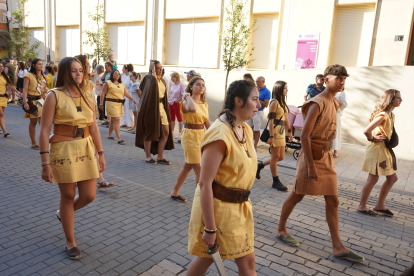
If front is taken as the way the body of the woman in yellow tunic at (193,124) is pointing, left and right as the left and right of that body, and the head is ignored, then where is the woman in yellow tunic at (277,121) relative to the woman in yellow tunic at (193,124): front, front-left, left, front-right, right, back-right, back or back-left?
left

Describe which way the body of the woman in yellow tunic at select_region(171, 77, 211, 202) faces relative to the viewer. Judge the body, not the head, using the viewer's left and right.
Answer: facing the viewer and to the right of the viewer

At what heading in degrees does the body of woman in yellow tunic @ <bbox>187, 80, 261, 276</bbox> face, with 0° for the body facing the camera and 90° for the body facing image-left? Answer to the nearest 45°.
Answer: approximately 315°

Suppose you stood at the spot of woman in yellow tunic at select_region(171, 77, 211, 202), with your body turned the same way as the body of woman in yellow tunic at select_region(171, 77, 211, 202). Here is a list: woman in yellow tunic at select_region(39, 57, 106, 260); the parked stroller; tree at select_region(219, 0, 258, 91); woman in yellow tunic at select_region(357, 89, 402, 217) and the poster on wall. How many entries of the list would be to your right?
1

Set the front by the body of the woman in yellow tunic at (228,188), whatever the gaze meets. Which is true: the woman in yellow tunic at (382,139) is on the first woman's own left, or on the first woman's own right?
on the first woman's own left

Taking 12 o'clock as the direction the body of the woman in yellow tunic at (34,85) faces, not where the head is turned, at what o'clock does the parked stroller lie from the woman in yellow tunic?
The parked stroller is roughly at 11 o'clock from the woman in yellow tunic.

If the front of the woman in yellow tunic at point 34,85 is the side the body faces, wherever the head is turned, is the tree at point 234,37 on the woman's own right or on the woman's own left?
on the woman's own left
